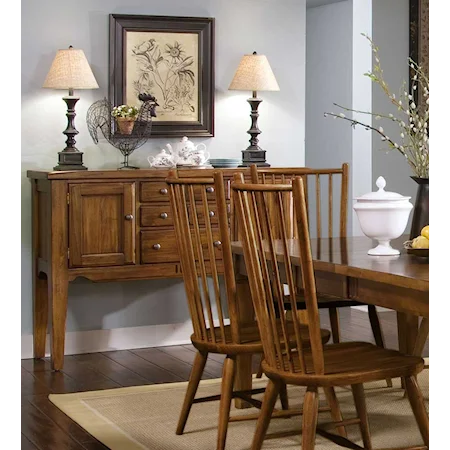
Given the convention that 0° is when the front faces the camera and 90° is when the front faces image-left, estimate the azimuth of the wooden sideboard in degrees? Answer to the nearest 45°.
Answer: approximately 0°

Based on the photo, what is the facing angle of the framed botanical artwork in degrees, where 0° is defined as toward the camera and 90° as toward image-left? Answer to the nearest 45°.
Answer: approximately 0°

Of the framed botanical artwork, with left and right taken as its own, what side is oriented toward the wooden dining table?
front

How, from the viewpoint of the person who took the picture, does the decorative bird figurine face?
facing to the right of the viewer

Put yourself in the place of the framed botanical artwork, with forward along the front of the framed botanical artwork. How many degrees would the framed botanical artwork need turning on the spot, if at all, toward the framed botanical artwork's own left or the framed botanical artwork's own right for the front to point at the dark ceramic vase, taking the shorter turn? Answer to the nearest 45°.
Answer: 0° — it already faces it

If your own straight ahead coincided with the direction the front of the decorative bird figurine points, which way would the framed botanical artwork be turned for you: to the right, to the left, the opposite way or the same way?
to the right

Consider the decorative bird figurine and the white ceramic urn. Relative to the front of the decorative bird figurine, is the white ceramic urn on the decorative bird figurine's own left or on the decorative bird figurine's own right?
on the decorative bird figurine's own right

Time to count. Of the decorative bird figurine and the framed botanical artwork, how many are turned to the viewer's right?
1

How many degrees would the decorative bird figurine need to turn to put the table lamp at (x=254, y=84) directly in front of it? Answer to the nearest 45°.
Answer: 0° — it already faces it
